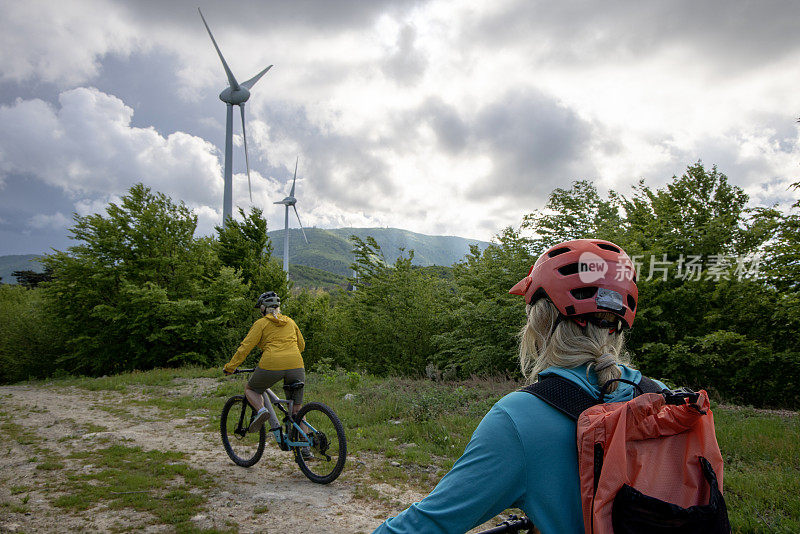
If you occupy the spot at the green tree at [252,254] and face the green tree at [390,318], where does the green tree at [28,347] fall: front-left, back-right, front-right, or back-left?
back-right

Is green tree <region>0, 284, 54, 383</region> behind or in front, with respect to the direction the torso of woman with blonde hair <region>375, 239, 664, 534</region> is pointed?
in front

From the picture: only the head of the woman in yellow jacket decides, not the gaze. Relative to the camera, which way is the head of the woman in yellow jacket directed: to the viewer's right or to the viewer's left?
to the viewer's left

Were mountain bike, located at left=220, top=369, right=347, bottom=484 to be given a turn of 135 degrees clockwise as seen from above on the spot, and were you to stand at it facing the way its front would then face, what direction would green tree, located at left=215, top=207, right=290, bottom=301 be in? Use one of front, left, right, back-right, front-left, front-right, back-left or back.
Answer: left

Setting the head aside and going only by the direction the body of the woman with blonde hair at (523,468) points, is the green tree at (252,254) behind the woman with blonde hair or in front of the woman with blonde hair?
in front

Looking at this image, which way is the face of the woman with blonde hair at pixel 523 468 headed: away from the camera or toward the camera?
away from the camera

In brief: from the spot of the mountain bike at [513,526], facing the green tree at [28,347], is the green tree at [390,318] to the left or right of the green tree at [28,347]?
right

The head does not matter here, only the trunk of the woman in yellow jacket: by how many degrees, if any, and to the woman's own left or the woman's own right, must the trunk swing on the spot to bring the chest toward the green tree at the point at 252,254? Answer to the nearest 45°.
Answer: approximately 45° to the woman's own right

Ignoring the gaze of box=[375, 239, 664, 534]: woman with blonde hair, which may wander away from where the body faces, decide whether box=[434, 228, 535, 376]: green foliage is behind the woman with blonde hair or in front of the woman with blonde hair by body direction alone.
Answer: in front

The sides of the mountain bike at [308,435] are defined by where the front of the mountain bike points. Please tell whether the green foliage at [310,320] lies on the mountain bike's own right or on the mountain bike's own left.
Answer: on the mountain bike's own right

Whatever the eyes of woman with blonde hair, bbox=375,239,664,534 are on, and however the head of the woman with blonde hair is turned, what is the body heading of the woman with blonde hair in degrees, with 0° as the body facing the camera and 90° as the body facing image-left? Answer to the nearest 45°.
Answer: approximately 135°

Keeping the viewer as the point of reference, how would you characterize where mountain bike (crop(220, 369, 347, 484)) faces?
facing away from the viewer and to the left of the viewer

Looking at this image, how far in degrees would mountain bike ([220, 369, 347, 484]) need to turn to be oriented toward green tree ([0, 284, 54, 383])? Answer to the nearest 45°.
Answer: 0° — it already faces it
